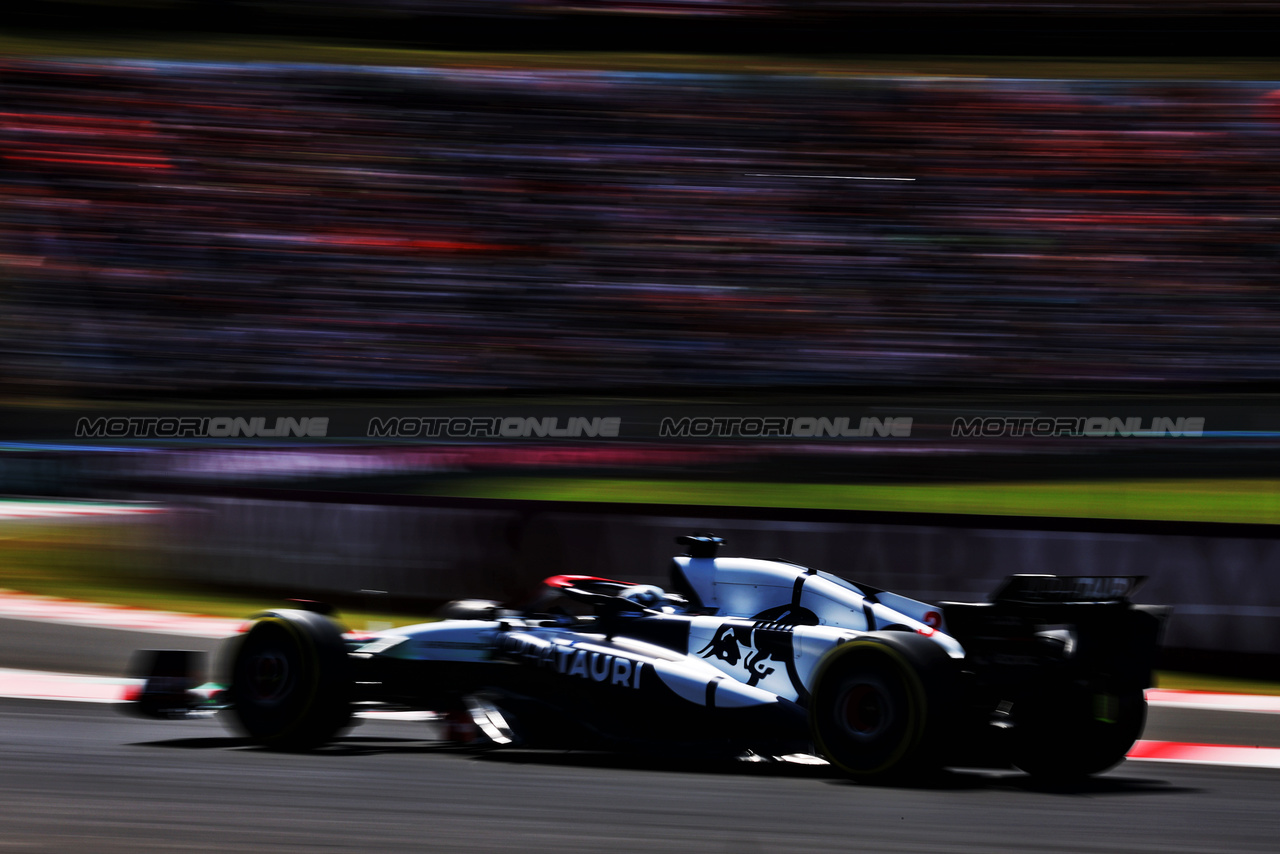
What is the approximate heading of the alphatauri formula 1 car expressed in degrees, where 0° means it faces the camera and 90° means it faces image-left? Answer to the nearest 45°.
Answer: approximately 135°
